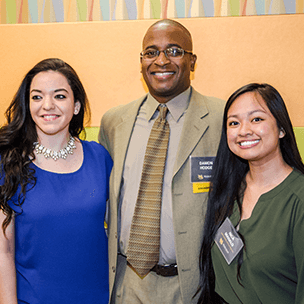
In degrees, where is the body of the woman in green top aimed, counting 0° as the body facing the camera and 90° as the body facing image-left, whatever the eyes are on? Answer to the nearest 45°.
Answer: approximately 45°

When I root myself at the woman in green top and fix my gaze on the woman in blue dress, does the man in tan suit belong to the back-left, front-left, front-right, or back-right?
front-right

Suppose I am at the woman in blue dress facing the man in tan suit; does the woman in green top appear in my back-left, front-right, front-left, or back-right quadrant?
front-right

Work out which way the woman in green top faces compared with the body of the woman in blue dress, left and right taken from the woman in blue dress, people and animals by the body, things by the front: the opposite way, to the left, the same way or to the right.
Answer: to the right

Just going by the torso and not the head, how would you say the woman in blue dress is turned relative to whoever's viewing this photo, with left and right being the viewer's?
facing the viewer

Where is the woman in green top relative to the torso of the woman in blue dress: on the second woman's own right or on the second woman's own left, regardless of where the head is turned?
on the second woman's own left

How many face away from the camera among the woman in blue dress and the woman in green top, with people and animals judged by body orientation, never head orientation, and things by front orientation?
0

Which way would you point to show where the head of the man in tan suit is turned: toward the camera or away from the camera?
toward the camera
